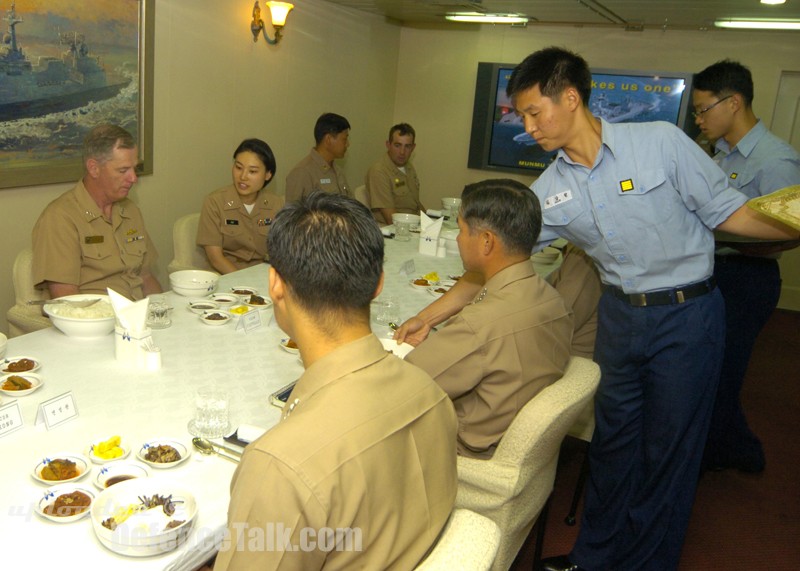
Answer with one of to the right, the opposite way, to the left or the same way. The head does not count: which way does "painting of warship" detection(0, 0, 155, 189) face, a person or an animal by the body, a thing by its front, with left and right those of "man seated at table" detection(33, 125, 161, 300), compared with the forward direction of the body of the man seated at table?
the same way

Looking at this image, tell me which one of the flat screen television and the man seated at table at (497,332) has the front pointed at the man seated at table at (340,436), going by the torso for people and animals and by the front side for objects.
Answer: the flat screen television

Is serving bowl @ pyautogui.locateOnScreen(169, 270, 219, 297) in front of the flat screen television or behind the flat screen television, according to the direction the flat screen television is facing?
in front

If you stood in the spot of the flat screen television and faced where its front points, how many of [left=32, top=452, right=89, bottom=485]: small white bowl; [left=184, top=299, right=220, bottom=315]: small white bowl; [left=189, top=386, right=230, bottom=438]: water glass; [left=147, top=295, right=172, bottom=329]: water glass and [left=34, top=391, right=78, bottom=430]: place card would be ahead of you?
5

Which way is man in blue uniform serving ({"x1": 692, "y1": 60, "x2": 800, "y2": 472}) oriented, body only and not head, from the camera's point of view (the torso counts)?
to the viewer's left

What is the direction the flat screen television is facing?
toward the camera

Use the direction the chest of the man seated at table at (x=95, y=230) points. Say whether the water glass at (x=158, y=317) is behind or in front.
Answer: in front

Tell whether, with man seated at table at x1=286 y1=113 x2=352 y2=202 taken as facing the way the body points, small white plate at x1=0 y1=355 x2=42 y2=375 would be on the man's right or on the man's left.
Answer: on the man's right

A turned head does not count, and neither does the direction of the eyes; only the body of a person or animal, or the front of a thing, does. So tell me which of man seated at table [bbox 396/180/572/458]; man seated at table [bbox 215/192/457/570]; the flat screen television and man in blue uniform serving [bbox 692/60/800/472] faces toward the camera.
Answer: the flat screen television

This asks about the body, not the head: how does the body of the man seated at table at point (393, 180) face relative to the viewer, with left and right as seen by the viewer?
facing the viewer and to the right of the viewer

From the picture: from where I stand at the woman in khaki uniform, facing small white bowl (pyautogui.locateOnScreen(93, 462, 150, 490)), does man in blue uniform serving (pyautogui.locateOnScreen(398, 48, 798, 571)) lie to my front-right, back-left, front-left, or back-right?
front-left

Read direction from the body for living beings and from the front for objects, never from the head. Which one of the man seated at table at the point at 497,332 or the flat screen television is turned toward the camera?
the flat screen television

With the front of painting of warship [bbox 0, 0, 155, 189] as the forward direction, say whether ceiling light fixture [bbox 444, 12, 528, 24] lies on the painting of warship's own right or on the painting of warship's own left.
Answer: on the painting of warship's own left

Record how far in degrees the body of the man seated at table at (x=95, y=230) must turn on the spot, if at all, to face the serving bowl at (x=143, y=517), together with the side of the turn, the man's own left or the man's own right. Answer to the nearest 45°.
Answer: approximately 45° to the man's own right

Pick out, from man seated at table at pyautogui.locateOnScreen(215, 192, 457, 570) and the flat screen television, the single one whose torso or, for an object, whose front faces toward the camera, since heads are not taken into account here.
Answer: the flat screen television

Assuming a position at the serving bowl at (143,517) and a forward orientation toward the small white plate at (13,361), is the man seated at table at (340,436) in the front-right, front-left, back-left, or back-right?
back-right

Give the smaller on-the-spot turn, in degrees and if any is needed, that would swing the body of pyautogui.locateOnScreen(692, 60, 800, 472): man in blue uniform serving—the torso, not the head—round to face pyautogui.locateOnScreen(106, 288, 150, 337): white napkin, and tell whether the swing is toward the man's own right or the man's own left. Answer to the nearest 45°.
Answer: approximately 45° to the man's own left

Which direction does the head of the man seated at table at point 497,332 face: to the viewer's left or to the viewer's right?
to the viewer's left

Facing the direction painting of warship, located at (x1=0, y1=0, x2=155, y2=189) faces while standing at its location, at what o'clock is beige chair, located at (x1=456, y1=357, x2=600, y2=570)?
The beige chair is roughly at 1 o'clock from the painting of warship.

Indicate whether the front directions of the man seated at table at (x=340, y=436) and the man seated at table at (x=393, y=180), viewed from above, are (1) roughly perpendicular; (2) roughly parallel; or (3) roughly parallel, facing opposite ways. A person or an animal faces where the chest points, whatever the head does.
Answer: roughly parallel, facing opposite ways

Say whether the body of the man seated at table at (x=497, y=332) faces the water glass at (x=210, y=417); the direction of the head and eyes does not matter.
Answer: no

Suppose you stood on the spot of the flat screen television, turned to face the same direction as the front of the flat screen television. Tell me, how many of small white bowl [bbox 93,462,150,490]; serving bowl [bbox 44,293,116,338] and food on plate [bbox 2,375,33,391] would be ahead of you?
3
